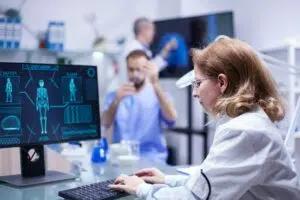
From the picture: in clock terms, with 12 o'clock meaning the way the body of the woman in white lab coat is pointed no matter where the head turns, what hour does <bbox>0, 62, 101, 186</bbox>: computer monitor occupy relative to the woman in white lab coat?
The computer monitor is roughly at 1 o'clock from the woman in white lab coat.

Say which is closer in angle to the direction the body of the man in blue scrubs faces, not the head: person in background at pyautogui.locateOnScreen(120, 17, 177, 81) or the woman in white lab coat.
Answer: the woman in white lab coat

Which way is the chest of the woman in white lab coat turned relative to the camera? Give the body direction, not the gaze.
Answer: to the viewer's left

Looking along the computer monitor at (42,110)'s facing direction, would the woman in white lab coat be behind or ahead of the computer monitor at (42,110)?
ahead

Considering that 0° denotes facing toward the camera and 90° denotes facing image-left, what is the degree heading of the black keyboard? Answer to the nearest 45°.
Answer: approximately 315°

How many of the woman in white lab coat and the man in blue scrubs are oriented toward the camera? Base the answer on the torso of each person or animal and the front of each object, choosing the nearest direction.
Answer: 1

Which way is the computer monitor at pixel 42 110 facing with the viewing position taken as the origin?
facing the viewer and to the right of the viewer

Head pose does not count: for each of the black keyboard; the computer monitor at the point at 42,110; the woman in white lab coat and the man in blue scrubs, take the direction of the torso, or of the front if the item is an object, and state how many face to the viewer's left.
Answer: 1

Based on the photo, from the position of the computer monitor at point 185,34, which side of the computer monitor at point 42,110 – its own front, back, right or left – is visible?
left

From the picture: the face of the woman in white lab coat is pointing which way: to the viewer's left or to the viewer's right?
to the viewer's left
